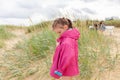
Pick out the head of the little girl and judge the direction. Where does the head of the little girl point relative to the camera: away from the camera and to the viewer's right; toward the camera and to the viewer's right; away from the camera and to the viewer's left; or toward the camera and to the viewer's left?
toward the camera and to the viewer's left

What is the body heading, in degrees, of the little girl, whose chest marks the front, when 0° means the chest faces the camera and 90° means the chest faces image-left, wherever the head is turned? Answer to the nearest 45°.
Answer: approximately 90°
